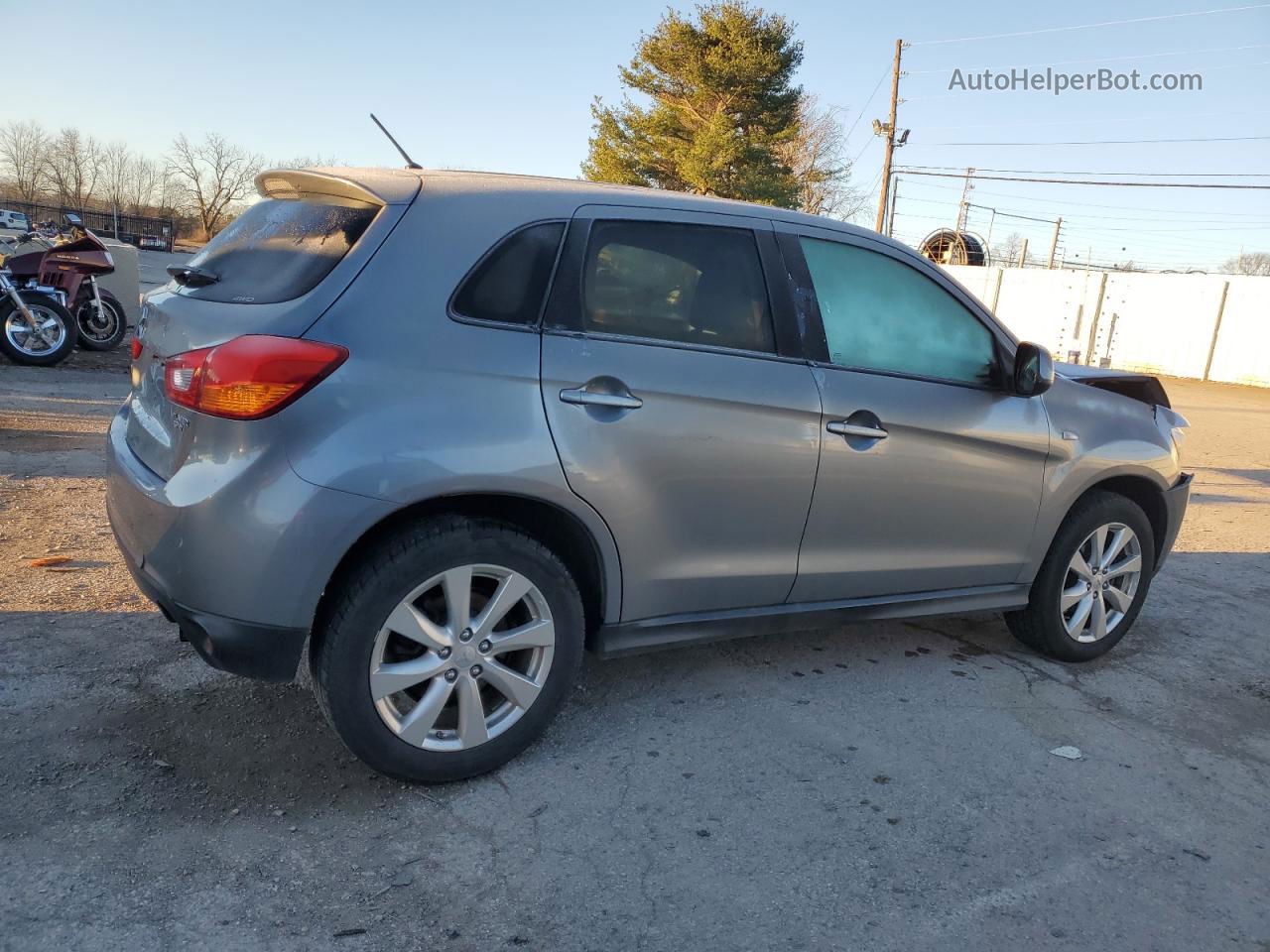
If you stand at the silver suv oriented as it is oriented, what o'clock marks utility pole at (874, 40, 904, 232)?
The utility pole is roughly at 11 o'clock from the silver suv.

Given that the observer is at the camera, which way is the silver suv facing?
facing away from the viewer and to the right of the viewer

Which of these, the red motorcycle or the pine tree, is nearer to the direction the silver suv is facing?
the pine tree

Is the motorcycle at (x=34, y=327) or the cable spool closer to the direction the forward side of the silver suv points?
the cable spool

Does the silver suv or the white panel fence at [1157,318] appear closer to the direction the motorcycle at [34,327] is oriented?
the white panel fence

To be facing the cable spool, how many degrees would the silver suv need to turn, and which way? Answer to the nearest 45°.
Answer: approximately 45° to its left

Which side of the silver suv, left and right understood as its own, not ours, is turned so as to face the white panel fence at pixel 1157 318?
front
